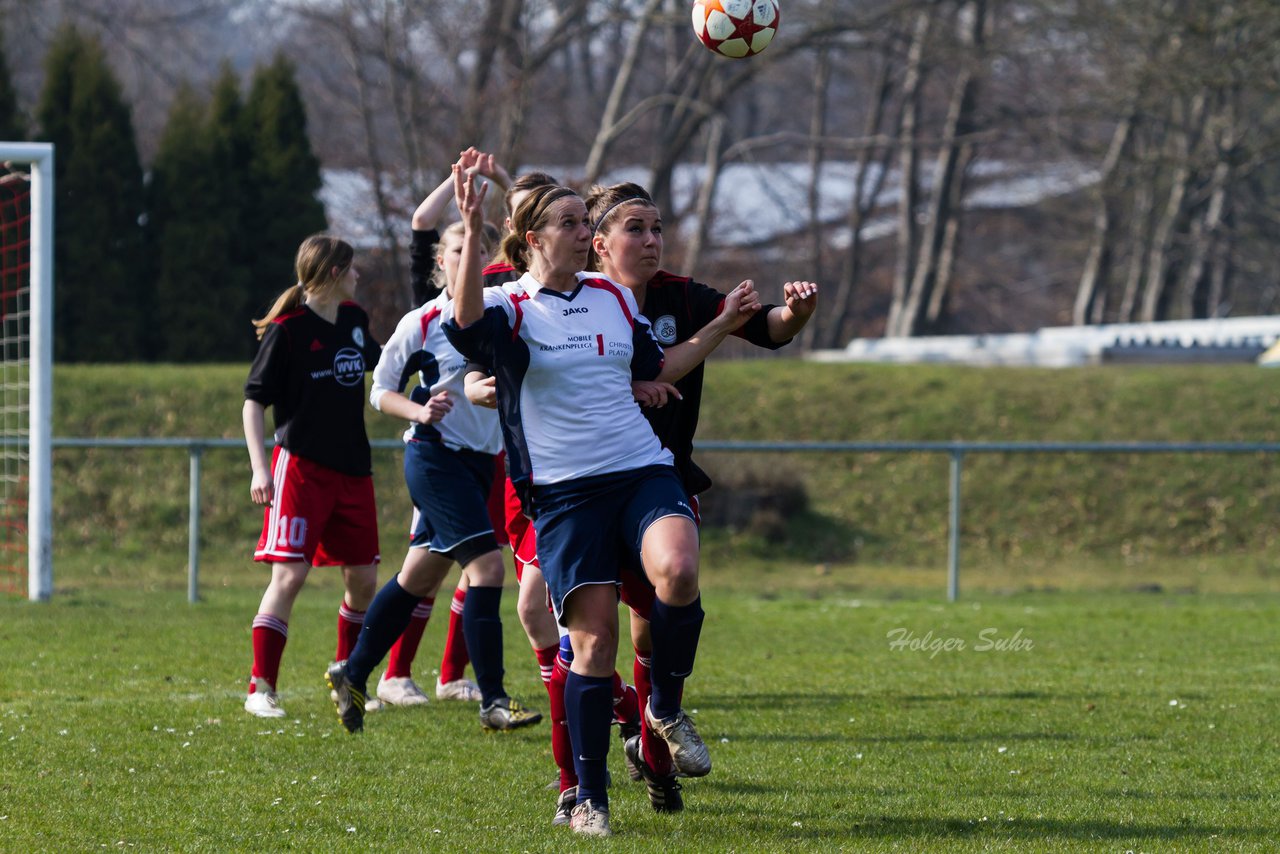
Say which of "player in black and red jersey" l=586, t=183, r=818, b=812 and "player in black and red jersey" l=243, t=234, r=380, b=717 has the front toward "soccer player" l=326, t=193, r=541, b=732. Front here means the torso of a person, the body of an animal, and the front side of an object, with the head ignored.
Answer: "player in black and red jersey" l=243, t=234, r=380, b=717

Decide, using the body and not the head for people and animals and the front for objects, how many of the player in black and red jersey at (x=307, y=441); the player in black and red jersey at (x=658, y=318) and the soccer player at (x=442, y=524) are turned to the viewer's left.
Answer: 0

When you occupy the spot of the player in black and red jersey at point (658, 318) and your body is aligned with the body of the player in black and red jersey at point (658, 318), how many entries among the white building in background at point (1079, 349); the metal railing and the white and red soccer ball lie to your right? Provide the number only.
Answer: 0

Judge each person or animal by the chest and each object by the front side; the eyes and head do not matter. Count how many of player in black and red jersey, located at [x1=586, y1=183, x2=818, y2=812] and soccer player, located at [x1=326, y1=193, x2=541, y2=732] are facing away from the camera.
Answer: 0

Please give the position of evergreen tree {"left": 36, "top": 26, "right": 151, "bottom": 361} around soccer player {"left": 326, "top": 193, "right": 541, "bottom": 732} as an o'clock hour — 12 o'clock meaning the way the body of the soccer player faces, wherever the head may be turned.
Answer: The evergreen tree is roughly at 7 o'clock from the soccer player.

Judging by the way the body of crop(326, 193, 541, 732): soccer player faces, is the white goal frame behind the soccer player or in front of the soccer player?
behind

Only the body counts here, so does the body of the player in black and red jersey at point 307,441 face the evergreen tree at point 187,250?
no

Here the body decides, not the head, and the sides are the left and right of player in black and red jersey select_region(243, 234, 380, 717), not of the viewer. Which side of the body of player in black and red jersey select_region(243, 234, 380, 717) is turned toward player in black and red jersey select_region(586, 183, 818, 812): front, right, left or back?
front

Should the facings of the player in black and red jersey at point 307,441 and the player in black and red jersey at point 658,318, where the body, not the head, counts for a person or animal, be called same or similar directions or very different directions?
same or similar directions

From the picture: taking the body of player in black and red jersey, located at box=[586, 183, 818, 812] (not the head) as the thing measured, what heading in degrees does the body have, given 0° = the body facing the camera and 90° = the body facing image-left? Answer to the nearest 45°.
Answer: approximately 315°

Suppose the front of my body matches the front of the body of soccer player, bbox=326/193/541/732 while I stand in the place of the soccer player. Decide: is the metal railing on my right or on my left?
on my left

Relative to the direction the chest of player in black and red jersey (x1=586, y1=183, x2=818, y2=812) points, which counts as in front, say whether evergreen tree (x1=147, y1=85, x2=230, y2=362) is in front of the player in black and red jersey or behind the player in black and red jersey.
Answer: behind

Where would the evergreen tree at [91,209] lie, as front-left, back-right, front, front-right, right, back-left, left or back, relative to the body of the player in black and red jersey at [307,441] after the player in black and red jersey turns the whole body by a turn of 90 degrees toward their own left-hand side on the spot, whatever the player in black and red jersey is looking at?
front-left

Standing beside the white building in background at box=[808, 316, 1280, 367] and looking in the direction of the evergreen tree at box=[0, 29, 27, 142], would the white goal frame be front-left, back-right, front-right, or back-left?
front-left

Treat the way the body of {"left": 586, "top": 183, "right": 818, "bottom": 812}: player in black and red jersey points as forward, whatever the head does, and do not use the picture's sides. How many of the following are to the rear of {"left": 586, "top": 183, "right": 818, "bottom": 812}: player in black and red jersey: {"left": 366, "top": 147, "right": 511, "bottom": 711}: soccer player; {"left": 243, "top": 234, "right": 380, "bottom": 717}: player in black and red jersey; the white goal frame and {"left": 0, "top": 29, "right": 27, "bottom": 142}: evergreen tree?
4

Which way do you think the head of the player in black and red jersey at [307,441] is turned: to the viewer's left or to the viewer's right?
to the viewer's right
